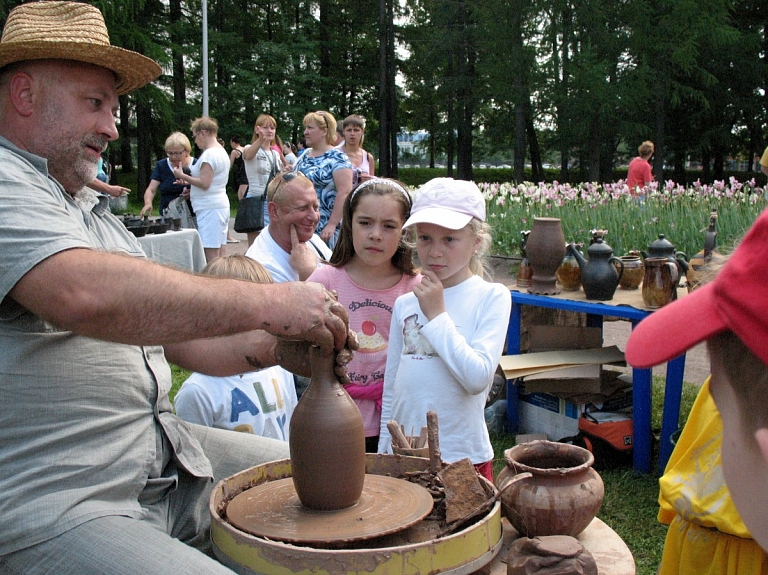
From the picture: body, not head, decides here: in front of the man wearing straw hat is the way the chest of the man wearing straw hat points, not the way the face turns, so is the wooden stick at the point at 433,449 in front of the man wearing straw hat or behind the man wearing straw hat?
in front

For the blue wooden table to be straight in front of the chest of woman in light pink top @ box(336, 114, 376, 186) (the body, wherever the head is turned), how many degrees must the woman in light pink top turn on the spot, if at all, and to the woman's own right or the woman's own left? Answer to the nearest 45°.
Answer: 0° — they already face it

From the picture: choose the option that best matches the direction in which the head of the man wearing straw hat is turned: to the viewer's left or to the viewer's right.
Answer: to the viewer's right

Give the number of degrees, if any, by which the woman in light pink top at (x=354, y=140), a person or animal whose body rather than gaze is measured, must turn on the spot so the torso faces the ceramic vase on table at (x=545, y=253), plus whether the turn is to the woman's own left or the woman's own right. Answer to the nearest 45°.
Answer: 0° — they already face it

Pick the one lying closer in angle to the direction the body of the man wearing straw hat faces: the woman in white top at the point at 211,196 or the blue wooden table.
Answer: the blue wooden table

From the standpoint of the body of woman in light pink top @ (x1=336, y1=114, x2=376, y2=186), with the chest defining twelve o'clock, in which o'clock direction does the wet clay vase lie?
The wet clay vase is roughly at 12 o'clock from the woman in light pink top.

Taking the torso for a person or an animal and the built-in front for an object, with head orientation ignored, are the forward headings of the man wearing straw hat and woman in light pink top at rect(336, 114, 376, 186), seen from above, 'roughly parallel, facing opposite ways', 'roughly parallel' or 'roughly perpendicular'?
roughly perpendicular

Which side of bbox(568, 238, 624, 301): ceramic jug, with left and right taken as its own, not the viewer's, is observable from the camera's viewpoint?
left

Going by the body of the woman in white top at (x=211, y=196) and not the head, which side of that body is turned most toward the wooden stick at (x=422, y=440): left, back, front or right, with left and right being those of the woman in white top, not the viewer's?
left

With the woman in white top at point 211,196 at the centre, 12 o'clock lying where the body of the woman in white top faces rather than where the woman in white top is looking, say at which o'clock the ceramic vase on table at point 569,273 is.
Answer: The ceramic vase on table is roughly at 8 o'clock from the woman in white top.

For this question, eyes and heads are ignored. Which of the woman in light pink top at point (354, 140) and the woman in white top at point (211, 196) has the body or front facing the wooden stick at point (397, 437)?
the woman in light pink top at point (354, 140)

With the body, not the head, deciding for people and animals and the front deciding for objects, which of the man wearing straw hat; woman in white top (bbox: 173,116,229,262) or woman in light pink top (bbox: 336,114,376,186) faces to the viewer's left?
woman in white top (bbox: 173,116,229,262)

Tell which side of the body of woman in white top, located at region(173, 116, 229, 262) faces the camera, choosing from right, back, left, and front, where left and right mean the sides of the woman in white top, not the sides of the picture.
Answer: left

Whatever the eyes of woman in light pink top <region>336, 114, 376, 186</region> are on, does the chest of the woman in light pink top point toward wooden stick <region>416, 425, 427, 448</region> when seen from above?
yes

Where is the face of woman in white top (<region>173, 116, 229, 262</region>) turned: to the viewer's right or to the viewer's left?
to the viewer's left

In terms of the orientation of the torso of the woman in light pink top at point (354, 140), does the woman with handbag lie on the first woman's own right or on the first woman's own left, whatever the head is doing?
on the first woman's own right

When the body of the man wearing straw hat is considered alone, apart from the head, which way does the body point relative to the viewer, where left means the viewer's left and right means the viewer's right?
facing to the right of the viewer

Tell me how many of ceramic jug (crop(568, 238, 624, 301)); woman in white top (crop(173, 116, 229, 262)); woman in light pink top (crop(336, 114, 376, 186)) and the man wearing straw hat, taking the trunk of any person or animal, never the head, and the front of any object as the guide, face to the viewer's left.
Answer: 2

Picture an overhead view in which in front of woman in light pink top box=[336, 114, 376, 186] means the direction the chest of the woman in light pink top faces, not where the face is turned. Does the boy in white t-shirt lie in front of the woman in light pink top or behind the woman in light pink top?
in front

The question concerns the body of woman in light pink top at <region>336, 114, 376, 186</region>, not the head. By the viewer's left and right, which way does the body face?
facing the viewer

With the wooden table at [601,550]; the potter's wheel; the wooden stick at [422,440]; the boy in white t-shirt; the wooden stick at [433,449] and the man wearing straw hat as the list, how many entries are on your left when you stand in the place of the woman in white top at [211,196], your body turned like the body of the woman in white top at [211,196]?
6

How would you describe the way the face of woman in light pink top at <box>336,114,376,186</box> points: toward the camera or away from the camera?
toward the camera
